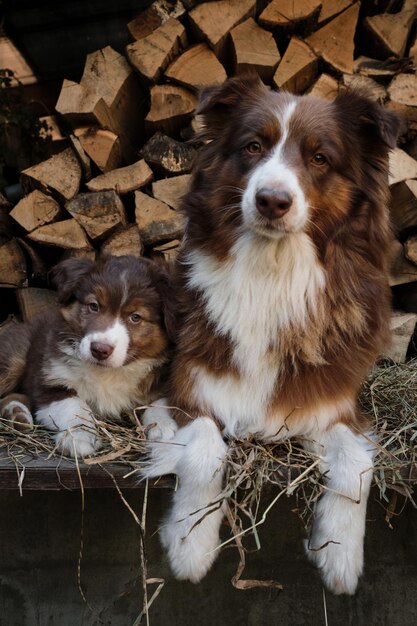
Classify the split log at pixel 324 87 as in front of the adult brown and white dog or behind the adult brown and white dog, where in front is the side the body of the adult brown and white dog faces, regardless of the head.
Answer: behind

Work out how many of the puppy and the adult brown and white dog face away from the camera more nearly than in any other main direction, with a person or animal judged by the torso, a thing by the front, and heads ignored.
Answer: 0

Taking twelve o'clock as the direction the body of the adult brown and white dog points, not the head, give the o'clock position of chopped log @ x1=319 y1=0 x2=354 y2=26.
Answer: The chopped log is roughly at 7 o'clock from the adult brown and white dog.

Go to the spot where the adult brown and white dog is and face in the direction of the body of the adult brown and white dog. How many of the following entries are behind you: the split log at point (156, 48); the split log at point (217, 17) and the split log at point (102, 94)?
3

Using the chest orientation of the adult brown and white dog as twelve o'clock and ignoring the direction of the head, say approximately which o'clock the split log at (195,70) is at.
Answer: The split log is roughly at 6 o'clock from the adult brown and white dog.

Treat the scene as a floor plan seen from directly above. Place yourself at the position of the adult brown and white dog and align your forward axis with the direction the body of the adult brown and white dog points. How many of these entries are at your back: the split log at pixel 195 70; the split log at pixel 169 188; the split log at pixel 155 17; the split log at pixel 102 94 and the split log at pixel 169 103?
5

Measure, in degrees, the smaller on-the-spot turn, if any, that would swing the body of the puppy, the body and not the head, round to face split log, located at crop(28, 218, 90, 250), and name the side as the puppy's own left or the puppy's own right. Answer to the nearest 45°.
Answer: approximately 135° to the puppy's own left

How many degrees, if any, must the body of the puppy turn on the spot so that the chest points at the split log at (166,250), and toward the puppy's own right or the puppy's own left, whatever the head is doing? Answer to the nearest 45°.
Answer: approximately 90° to the puppy's own left

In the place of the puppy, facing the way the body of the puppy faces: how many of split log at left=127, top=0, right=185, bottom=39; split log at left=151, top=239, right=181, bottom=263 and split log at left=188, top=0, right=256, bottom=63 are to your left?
3

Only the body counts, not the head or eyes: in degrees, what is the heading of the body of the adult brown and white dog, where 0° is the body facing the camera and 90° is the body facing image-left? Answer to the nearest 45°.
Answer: approximately 0°

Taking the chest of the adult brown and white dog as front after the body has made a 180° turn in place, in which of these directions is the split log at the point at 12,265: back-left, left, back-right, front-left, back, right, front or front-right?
front-left
